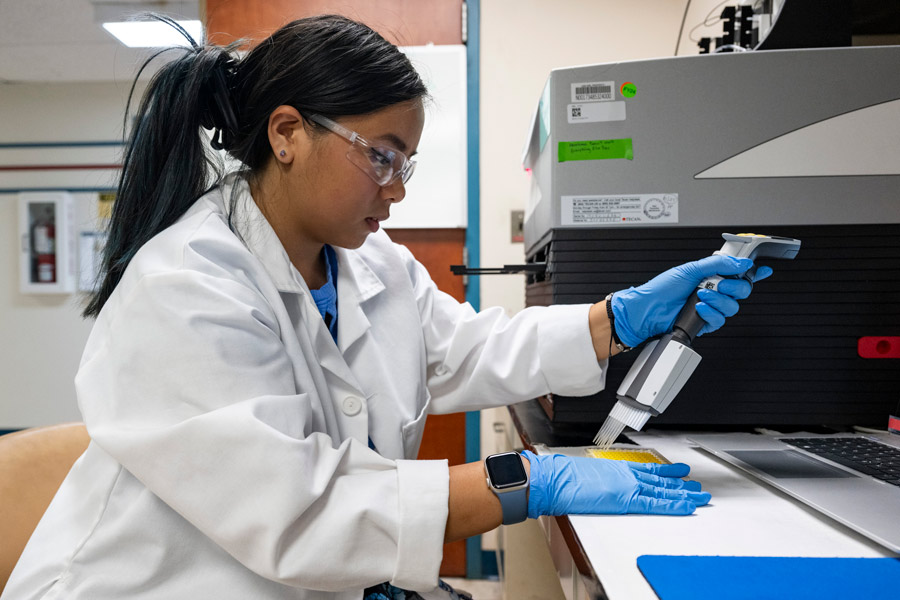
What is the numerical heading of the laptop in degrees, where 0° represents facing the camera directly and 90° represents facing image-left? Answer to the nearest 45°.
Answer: approximately 45°

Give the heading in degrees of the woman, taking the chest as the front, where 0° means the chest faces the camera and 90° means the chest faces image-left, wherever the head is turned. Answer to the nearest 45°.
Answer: approximately 270°

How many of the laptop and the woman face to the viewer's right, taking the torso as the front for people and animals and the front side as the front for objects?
1

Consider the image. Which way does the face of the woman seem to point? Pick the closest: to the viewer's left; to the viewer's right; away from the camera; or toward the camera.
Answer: to the viewer's right

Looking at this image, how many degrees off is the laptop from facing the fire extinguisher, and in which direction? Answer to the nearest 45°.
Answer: approximately 45° to its right

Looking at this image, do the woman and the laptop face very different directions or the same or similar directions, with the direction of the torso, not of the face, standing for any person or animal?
very different directions
